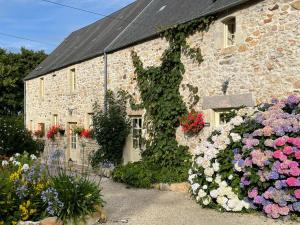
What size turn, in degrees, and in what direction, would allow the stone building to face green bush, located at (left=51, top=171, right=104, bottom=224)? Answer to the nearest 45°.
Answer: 0° — it already faces it

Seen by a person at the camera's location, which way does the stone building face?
facing the viewer and to the left of the viewer

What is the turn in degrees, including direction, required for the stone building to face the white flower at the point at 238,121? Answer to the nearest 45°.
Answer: approximately 45° to its left

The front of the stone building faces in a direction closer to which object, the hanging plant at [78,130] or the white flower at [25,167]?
the white flower

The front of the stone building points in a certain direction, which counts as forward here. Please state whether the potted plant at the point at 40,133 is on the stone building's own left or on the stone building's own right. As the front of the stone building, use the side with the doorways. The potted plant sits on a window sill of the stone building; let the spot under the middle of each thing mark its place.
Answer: on the stone building's own right

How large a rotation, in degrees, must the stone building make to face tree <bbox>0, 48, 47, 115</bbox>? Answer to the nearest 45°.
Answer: approximately 90° to its right
